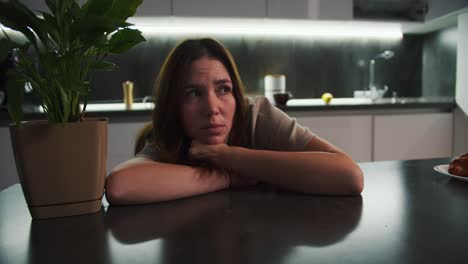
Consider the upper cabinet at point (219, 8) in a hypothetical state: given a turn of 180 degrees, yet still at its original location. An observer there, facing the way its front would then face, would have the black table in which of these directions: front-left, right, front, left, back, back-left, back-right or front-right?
back

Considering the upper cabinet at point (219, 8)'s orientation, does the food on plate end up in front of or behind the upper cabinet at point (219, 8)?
in front

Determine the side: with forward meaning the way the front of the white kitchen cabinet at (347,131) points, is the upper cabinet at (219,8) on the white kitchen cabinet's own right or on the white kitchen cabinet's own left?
on the white kitchen cabinet's own right

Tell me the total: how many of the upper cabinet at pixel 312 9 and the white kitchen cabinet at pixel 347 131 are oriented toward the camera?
2

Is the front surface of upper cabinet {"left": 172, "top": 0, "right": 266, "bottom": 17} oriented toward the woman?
yes

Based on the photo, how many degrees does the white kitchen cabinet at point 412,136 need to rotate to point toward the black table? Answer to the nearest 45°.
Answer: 0° — it already faces it

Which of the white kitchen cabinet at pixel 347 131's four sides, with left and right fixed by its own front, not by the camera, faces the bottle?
right

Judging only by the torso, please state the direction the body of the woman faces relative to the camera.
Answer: toward the camera

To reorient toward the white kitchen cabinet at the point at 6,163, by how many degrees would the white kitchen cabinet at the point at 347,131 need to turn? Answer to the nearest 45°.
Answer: approximately 45° to its right

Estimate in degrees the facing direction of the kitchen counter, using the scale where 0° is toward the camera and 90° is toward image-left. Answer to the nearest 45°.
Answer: approximately 0°

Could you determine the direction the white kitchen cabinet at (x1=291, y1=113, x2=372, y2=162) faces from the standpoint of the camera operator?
facing the viewer

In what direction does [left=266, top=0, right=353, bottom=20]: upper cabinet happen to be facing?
toward the camera

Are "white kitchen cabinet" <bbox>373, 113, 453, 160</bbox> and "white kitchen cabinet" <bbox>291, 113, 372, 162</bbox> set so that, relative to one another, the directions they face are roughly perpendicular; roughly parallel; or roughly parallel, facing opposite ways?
roughly parallel
